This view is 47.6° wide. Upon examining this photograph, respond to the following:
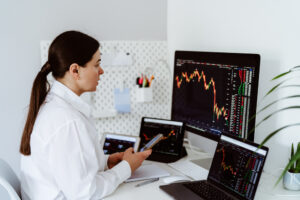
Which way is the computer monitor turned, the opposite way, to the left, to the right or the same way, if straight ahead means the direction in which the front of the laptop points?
the same way

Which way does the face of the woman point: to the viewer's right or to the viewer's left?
to the viewer's right

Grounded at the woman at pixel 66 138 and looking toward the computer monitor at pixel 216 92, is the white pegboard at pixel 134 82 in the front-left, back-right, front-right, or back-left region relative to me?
front-left

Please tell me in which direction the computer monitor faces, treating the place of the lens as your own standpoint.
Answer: facing the viewer and to the left of the viewer

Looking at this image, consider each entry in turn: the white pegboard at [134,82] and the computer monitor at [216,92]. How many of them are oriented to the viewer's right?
0

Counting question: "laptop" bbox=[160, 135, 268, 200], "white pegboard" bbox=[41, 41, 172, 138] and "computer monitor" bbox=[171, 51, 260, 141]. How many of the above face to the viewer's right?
0

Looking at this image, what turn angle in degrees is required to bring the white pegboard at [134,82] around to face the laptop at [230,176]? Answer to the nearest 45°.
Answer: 0° — it already faces it

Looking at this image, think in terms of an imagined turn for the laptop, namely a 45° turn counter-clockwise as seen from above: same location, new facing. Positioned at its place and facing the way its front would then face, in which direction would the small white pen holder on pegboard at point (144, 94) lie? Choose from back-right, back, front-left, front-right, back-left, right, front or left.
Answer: back-right

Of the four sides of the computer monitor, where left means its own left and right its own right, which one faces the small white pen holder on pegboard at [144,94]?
right

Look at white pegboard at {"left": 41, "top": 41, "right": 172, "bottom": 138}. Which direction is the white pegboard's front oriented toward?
toward the camera
